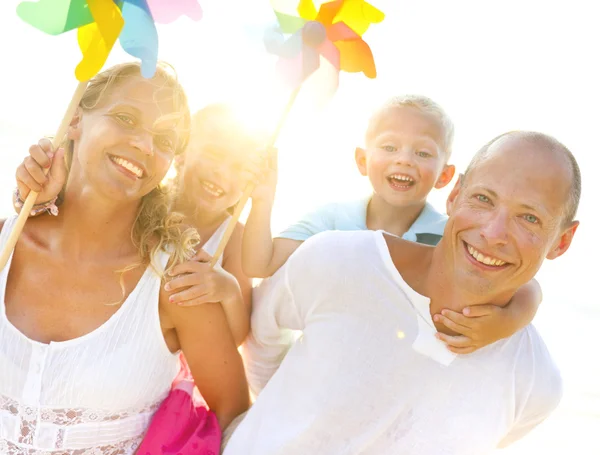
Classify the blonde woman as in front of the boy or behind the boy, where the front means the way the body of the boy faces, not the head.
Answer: in front

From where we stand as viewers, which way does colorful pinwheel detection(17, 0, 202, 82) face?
facing the viewer

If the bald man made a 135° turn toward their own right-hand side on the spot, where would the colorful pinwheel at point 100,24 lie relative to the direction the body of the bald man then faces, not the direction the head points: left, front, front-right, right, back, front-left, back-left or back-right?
front-left

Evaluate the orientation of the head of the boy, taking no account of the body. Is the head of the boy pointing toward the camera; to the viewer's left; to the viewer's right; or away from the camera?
toward the camera

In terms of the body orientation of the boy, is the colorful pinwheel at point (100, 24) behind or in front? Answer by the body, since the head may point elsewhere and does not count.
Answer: in front

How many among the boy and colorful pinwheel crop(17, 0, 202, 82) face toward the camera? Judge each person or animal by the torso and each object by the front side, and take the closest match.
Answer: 2

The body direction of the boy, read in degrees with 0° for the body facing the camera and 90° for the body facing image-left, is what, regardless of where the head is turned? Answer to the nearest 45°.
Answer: approximately 0°

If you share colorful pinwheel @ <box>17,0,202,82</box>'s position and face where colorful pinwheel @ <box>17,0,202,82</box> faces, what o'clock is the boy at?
The boy is roughly at 8 o'clock from the colorful pinwheel.
